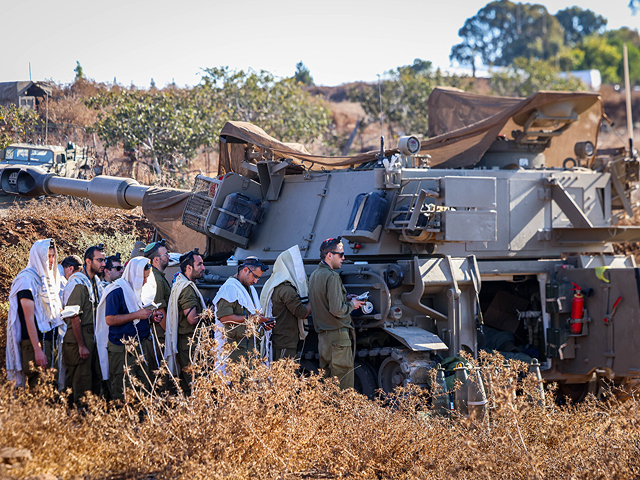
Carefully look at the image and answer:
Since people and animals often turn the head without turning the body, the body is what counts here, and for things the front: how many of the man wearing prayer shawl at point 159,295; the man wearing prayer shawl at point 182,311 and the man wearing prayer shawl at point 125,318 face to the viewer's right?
3

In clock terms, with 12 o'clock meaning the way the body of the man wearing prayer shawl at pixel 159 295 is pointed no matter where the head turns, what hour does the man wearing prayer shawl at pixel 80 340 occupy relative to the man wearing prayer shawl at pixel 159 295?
the man wearing prayer shawl at pixel 80 340 is roughly at 6 o'clock from the man wearing prayer shawl at pixel 159 295.

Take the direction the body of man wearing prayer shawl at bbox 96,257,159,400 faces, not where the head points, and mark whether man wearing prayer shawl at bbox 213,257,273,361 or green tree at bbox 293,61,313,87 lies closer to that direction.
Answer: the man wearing prayer shawl

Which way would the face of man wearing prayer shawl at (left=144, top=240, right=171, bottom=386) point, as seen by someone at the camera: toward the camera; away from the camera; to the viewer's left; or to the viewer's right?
to the viewer's right

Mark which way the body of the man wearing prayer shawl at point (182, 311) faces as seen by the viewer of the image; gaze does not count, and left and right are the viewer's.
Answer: facing to the right of the viewer

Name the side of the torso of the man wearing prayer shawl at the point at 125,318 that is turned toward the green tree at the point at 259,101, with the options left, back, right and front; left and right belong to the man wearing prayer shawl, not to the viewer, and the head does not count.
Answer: left

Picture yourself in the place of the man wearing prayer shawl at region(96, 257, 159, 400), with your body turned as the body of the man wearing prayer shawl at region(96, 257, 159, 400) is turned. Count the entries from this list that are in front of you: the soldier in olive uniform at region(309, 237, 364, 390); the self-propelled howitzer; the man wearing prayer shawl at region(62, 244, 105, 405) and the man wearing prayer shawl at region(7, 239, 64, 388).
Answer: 2

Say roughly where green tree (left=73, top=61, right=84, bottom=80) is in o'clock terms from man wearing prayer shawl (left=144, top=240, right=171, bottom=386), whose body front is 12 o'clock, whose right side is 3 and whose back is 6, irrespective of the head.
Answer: The green tree is roughly at 9 o'clock from the man wearing prayer shawl.

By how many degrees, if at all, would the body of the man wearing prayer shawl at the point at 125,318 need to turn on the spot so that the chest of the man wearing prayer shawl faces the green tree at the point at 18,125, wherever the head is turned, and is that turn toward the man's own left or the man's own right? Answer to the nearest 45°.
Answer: approximately 90° to the man's own left

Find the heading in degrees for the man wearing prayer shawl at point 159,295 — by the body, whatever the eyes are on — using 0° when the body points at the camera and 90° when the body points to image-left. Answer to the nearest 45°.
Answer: approximately 270°

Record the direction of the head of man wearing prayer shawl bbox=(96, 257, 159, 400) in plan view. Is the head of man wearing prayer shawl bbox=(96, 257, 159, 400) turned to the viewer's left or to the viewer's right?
to the viewer's right

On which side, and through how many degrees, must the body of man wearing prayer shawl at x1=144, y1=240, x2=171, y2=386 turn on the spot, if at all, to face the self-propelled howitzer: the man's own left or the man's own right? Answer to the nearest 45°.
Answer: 0° — they already face it

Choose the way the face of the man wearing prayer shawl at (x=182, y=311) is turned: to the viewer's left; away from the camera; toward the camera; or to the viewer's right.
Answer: to the viewer's right

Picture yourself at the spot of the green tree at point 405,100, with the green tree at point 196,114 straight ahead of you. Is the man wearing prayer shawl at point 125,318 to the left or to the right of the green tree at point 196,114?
left

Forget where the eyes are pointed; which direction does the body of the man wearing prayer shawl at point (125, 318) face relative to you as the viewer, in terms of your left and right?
facing to the right of the viewer

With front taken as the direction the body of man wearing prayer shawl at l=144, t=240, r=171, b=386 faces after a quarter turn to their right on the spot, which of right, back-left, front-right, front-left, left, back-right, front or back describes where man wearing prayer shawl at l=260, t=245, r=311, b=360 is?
left

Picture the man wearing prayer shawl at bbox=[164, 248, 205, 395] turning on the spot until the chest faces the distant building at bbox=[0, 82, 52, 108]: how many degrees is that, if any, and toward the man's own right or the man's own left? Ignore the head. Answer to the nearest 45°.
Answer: approximately 90° to the man's own left

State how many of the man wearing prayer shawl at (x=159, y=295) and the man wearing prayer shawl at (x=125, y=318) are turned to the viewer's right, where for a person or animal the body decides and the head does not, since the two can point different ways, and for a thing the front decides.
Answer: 2
